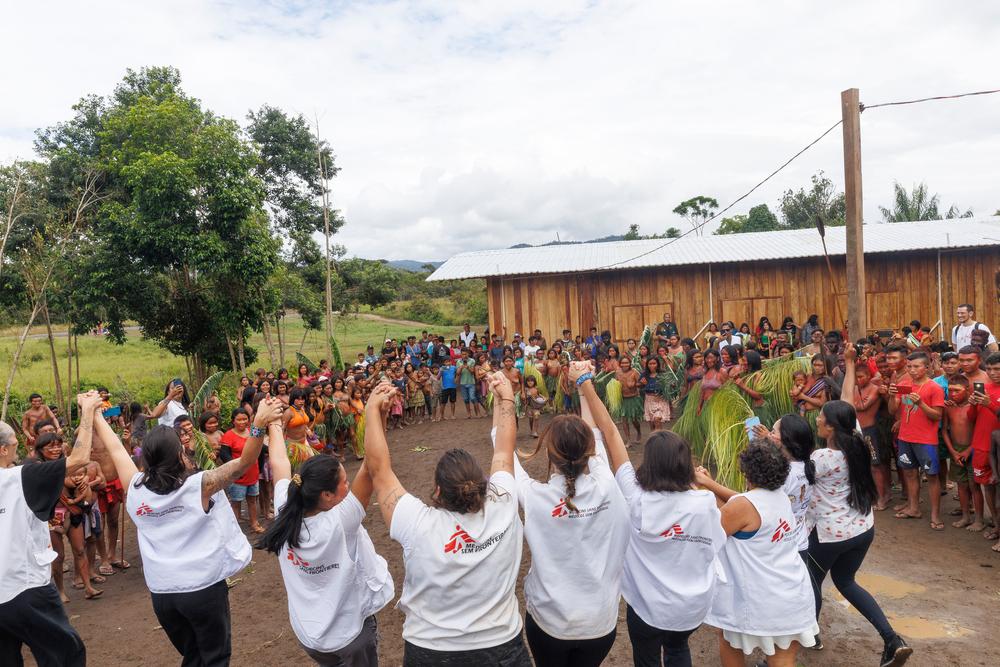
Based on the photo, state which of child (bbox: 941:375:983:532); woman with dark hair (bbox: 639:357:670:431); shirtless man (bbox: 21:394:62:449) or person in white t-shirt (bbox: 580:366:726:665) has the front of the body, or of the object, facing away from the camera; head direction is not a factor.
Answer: the person in white t-shirt

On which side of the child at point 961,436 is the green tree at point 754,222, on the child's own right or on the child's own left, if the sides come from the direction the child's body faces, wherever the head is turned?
on the child's own right

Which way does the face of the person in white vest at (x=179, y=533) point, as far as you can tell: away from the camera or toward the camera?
away from the camera

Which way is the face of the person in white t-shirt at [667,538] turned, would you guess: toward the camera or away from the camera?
away from the camera

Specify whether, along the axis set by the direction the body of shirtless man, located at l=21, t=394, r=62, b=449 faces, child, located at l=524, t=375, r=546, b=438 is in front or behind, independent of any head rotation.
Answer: in front

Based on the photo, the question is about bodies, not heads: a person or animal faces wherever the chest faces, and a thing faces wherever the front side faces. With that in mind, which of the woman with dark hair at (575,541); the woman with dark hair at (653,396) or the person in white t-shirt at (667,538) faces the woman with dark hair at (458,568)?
the woman with dark hair at (653,396)

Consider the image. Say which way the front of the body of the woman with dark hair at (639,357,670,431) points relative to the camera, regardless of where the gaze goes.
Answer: toward the camera

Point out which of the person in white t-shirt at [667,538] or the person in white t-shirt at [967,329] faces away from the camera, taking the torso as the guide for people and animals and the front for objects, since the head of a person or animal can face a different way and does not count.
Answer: the person in white t-shirt at [667,538]

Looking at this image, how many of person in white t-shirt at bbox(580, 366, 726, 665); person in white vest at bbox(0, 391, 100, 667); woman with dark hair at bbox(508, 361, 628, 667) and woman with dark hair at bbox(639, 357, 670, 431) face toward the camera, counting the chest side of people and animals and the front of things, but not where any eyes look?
1

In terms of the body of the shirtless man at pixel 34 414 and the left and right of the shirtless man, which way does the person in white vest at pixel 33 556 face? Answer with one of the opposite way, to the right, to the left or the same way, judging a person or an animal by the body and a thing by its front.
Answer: to the left

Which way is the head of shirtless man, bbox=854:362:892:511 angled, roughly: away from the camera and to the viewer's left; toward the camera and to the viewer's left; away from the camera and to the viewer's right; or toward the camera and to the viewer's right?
toward the camera and to the viewer's left

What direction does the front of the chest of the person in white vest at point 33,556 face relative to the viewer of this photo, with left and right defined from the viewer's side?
facing away from the viewer and to the right of the viewer

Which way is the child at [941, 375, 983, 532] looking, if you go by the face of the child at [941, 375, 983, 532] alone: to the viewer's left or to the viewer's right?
to the viewer's left

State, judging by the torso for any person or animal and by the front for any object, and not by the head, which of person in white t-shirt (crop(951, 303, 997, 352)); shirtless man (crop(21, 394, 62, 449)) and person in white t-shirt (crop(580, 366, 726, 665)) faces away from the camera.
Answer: person in white t-shirt (crop(580, 366, 726, 665))

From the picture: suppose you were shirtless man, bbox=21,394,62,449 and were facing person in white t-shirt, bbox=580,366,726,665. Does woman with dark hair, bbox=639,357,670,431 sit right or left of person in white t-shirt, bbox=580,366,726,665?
left

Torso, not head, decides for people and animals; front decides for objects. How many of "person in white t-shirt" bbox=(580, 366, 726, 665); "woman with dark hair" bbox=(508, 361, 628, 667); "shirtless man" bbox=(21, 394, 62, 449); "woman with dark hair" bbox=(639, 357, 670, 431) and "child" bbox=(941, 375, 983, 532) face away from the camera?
2

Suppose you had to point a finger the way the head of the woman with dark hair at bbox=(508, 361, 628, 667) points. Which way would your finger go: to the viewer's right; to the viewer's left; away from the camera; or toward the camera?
away from the camera

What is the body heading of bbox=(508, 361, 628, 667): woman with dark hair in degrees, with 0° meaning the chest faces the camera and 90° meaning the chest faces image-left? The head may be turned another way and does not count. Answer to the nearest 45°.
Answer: approximately 180°

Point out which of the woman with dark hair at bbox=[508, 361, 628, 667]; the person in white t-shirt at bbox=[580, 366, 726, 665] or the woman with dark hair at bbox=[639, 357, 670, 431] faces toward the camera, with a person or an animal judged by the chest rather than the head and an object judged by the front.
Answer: the woman with dark hair at bbox=[639, 357, 670, 431]

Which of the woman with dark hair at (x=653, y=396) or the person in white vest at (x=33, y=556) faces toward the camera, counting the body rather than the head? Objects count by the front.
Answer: the woman with dark hair

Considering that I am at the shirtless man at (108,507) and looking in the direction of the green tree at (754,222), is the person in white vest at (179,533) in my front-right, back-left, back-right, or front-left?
back-right

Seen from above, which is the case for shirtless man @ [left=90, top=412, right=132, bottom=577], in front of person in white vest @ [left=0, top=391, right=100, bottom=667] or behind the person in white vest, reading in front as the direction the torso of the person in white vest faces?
in front

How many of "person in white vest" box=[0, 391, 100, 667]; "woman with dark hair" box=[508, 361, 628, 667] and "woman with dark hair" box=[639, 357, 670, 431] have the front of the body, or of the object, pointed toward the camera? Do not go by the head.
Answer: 1

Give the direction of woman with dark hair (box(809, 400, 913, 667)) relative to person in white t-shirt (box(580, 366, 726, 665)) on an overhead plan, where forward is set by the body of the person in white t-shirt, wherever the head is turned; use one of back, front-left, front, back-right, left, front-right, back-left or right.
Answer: front-right
